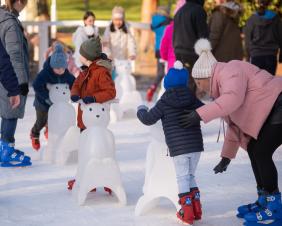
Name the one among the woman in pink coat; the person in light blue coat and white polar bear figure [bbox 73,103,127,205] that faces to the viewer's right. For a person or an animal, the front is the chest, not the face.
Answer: the person in light blue coat

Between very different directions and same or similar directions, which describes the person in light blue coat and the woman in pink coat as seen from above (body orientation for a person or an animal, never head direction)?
very different directions

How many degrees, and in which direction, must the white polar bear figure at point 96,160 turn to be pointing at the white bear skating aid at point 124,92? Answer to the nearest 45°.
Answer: approximately 180°

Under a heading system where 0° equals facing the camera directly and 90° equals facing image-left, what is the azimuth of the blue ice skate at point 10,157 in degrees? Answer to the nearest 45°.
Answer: approximately 270°

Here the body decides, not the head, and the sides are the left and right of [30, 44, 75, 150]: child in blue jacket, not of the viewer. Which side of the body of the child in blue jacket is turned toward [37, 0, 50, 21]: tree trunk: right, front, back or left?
back

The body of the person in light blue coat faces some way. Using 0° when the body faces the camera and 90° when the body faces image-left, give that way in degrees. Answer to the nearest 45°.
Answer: approximately 270°

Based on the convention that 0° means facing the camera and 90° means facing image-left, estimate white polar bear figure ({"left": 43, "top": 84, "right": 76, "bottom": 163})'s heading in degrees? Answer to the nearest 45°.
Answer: approximately 315°

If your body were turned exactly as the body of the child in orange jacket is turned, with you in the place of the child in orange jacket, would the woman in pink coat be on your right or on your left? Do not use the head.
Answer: on your left

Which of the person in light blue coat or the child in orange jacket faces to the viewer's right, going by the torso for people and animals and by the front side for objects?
the person in light blue coat

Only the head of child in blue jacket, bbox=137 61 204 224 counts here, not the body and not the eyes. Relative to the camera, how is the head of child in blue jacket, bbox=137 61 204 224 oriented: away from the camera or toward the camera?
away from the camera
